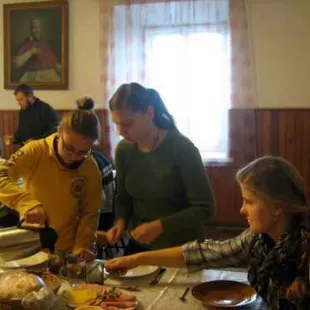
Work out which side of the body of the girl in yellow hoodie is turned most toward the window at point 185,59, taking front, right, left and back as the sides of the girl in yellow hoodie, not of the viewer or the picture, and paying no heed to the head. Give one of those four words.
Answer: back

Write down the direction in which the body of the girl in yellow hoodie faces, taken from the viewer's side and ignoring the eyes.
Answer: toward the camera

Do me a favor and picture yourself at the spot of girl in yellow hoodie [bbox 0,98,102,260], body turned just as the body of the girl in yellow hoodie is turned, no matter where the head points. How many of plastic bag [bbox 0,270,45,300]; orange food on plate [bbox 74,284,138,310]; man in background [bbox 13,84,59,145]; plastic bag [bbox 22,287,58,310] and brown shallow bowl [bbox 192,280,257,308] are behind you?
1

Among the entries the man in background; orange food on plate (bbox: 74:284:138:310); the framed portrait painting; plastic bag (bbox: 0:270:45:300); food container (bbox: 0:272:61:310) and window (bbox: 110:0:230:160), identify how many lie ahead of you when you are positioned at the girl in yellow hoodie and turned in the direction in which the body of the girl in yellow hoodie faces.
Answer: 3

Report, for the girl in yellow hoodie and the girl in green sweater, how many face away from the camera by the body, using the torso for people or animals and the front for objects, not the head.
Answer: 0

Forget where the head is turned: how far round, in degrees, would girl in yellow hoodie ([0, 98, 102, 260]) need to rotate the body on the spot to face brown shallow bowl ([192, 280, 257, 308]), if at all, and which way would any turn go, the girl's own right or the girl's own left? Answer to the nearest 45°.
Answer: approximately 45° to the girl's own left

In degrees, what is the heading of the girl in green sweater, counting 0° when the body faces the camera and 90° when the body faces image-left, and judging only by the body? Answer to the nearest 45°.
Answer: approximately 45°

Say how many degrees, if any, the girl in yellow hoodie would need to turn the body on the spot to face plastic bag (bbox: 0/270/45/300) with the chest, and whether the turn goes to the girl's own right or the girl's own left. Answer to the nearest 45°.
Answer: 0° — they already face it

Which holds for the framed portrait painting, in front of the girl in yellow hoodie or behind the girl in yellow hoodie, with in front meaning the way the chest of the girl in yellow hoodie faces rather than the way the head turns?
behind

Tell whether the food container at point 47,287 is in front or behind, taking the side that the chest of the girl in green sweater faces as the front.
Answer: in front

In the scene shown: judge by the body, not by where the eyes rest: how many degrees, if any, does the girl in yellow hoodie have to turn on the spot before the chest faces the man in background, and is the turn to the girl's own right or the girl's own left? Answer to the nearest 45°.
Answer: approximately 180°

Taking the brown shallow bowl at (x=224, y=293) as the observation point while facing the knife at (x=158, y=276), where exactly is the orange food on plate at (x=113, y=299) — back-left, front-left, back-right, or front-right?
front-left

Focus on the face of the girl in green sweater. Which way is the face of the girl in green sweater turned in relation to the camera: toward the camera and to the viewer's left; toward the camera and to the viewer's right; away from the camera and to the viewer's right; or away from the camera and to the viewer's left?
toward the camera and to the viewer's left
